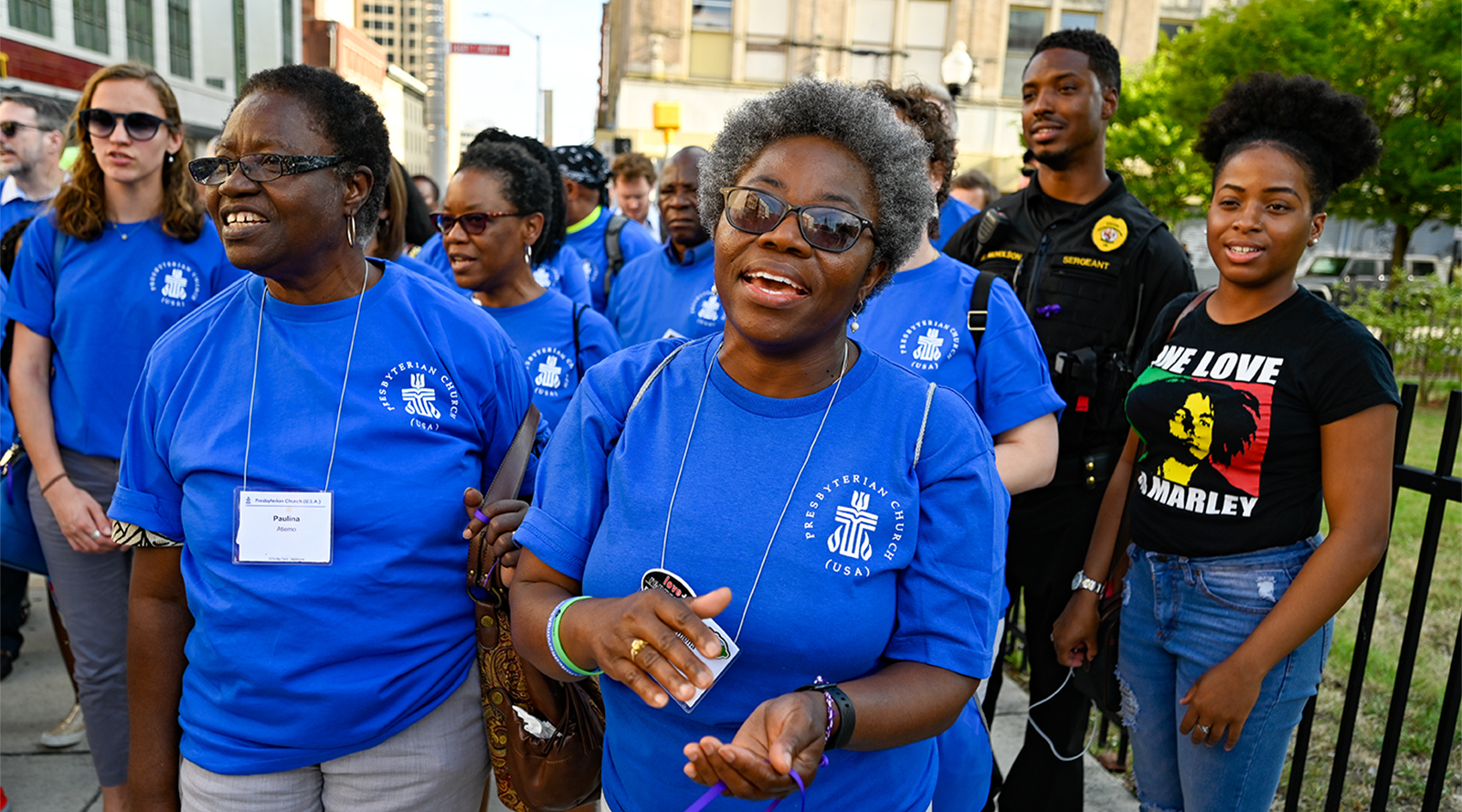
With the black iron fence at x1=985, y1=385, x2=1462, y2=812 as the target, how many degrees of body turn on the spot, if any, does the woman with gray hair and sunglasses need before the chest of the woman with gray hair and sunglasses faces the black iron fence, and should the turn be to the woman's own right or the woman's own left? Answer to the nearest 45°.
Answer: approximately 135° to the woman's own left

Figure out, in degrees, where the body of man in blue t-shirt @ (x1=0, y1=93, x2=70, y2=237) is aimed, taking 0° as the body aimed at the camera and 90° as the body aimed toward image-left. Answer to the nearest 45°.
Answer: approximately 45°

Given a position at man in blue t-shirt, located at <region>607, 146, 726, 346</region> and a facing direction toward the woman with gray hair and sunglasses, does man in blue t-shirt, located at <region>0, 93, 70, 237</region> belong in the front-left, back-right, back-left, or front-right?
back-right

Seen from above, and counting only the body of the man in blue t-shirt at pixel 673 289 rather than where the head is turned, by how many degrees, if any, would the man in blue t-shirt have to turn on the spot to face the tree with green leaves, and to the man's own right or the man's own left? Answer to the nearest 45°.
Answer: approximately 135° to the man's own left

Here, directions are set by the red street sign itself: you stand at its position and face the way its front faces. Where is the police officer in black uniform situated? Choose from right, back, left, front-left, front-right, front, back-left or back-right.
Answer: front

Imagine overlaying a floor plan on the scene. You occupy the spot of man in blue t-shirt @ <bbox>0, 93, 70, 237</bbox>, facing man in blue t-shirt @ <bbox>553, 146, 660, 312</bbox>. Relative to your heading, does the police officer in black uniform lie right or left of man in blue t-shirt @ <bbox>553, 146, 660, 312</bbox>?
right

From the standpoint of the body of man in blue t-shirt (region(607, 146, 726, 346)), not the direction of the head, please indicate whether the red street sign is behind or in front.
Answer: behind

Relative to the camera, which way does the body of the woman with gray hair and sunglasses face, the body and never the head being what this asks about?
toward the camera

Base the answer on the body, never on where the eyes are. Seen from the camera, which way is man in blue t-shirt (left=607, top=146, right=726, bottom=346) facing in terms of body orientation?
toward the camera

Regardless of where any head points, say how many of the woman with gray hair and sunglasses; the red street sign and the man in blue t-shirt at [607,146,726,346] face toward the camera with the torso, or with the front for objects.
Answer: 3

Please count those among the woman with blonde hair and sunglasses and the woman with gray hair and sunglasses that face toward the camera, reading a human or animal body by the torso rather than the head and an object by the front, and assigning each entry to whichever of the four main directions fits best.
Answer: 2
